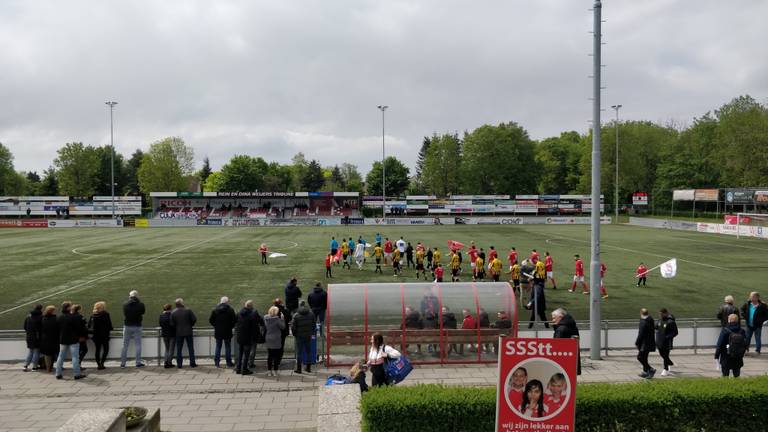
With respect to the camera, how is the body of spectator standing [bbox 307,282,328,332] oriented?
away from the camera

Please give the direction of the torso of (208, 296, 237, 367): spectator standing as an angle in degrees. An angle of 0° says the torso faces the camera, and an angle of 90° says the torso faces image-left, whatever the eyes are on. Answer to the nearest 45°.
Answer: approximately 180°

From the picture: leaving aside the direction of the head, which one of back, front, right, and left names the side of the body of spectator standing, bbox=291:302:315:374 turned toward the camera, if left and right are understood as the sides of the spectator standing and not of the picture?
back

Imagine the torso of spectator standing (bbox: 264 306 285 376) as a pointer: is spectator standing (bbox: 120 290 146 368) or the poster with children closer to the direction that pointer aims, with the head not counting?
the spectator standing

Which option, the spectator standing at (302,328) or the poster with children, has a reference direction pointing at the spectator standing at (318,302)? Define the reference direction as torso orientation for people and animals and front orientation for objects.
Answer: the spectator standing at (302,328)

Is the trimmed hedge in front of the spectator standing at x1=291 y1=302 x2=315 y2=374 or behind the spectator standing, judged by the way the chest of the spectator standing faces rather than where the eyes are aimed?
behind

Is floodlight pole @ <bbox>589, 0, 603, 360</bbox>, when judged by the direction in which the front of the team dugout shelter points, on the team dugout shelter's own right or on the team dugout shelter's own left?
on the team dugout shelter's own right

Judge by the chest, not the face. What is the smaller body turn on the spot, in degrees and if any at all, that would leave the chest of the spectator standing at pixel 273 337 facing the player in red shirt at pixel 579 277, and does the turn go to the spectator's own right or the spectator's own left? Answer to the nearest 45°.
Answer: approximately 45° to the spectator's own right

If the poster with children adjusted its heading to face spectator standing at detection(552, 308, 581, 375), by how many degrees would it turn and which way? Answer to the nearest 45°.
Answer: approximately 180°

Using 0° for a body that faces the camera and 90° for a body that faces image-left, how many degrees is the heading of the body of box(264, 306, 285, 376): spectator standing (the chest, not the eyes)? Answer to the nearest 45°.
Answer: approximately 180°

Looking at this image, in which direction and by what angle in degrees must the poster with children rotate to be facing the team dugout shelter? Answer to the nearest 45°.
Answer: approximately 180°

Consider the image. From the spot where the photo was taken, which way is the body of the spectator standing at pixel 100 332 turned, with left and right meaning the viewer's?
facing away from the viewer
